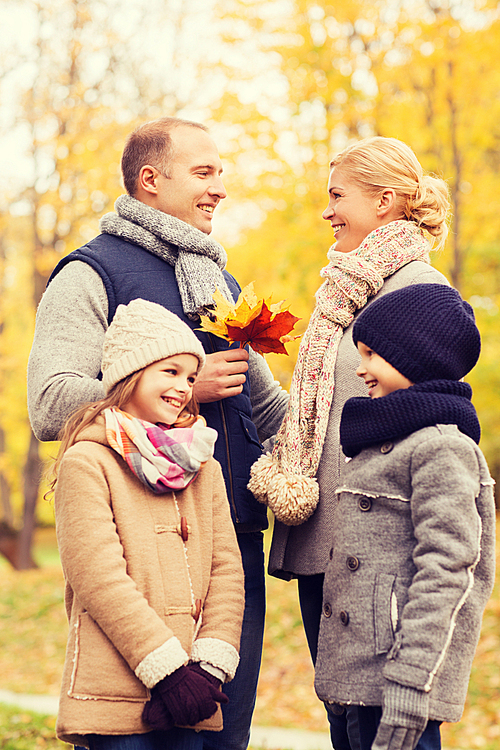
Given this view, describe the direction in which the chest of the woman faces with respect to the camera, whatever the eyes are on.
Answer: to the viewer's left

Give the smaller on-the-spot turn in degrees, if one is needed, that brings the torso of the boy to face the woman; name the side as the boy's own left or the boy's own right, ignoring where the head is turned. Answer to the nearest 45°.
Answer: approximately 90° to the boy's own right

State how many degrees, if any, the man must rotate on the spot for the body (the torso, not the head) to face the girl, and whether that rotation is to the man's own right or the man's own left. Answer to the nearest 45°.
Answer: approximately 45° to the man's own right

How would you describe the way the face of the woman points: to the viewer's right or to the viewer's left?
to the viewer's left

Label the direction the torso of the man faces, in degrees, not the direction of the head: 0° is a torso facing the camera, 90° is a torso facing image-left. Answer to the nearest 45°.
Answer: approximately 315°

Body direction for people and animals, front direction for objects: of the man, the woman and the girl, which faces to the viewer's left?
the woman

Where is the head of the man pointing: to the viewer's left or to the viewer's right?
to the viewer's right

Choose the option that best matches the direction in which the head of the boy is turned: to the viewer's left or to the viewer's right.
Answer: to the viewer's left

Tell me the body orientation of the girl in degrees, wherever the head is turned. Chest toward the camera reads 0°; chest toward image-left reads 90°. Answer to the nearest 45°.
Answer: approximately 315°

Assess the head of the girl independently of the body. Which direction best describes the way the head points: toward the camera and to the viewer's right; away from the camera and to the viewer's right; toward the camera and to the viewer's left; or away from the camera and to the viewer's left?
toward the camera and to the viewer's right
